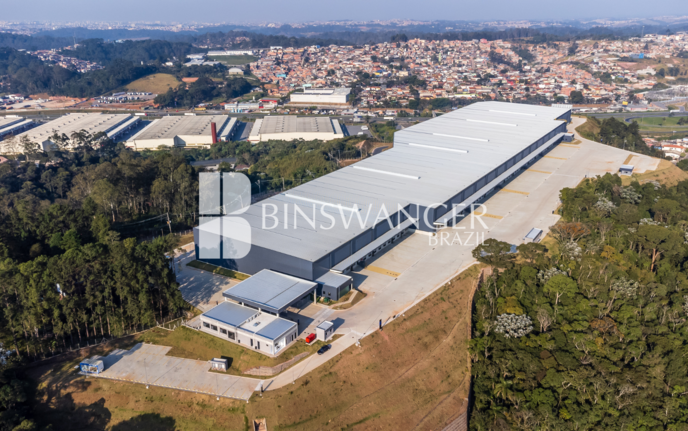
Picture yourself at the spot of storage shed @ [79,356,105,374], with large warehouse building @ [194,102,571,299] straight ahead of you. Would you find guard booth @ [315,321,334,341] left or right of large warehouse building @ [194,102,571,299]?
right

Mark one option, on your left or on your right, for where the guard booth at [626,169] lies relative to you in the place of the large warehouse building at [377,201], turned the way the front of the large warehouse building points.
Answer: on your left

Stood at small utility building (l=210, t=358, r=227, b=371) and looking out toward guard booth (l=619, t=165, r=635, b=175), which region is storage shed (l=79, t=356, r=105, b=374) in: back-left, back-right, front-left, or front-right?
back-left

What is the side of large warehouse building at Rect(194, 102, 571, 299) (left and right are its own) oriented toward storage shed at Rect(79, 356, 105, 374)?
right

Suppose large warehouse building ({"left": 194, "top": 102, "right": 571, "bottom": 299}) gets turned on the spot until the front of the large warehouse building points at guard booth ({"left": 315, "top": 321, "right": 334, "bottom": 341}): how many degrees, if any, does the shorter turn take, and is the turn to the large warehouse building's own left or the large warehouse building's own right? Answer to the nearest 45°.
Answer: approximately 45° to the large warehouse building's own right

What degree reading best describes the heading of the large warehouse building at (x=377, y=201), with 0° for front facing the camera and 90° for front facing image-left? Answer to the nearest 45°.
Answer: approximately 315°
